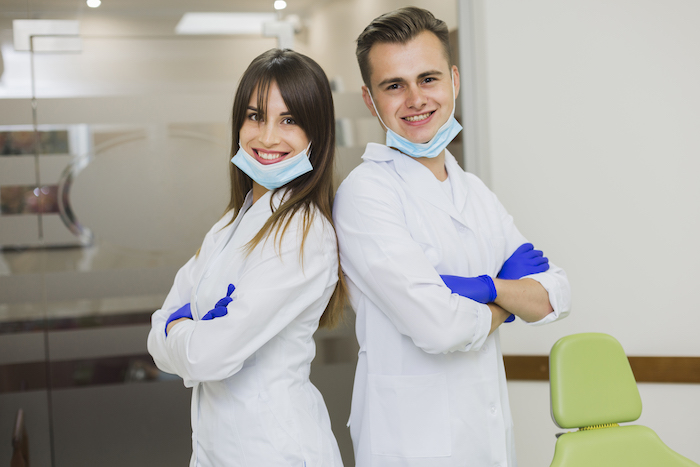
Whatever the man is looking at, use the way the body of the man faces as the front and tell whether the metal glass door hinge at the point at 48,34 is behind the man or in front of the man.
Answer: behind

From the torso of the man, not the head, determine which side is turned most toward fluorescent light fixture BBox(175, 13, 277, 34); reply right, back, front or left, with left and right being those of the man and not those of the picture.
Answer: back

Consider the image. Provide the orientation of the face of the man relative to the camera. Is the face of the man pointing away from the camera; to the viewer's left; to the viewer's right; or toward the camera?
toward the camera

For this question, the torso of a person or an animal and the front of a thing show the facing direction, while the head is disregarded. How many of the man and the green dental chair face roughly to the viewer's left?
0

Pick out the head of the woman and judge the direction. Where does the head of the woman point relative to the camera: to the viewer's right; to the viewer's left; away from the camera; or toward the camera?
toward the camera

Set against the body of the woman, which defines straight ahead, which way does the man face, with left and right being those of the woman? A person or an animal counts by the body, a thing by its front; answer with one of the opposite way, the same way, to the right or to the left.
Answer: to the left

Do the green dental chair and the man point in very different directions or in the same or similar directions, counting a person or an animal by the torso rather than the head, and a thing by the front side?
same or similar directions

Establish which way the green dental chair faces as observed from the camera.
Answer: facing the viewer and to the right of the viewer
